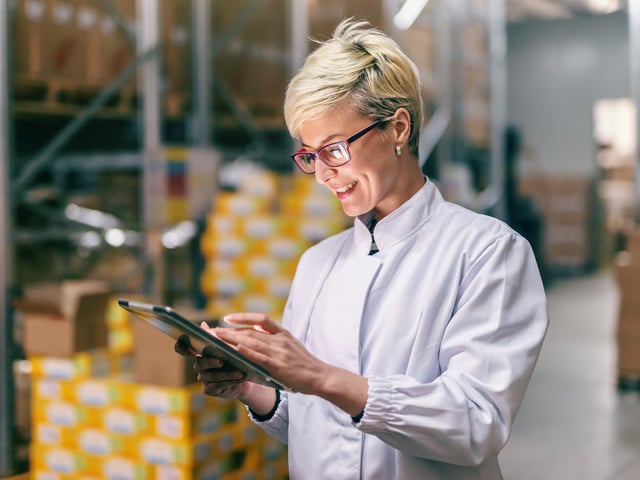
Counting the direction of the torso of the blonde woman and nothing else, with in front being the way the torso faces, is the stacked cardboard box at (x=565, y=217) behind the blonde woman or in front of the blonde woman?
behind

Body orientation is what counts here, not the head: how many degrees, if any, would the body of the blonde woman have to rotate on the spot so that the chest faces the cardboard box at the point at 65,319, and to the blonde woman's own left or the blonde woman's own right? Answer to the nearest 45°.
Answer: approximately 90° to the blonde woman's own right

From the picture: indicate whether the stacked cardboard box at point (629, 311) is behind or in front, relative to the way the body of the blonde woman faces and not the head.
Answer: behind

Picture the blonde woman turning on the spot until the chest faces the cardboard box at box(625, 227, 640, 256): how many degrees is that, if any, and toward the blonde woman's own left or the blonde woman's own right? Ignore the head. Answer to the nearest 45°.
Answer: approximately 135° to the blonde woman's own right

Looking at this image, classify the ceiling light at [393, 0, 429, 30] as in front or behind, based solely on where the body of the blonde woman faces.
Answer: behind

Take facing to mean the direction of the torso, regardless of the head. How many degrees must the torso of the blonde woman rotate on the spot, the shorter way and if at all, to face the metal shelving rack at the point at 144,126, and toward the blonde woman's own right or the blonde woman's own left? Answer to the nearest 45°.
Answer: approximately 135° to the blonde woman's own right
